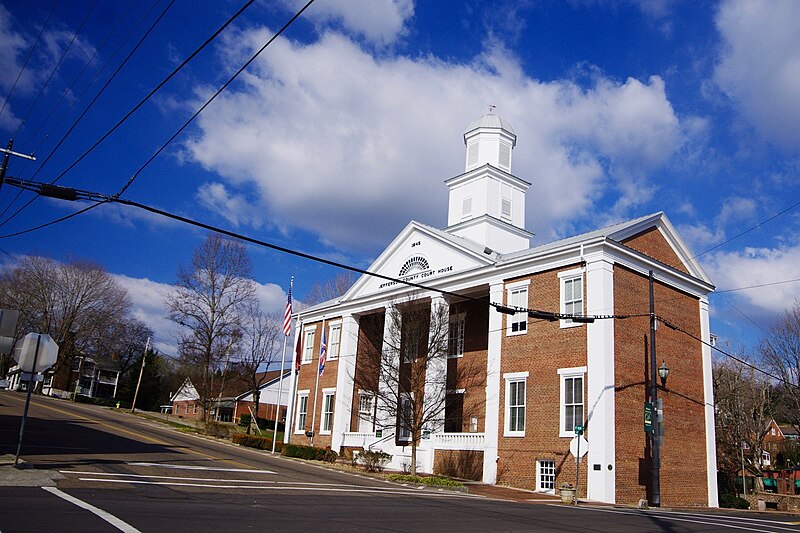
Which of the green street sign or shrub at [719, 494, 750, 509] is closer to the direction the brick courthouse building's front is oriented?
the green street sign

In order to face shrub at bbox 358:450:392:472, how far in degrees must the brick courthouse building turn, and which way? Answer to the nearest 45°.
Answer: approximately 45° to its right

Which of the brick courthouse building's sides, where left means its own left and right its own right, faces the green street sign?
left

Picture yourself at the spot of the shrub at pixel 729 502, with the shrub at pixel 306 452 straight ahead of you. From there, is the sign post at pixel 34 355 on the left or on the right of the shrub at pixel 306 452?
left

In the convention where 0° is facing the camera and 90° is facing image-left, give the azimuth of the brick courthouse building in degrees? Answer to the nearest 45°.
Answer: approximately 45°

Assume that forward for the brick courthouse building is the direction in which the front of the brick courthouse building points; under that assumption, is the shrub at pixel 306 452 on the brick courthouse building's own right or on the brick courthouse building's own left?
on the brick courthouse building's own right

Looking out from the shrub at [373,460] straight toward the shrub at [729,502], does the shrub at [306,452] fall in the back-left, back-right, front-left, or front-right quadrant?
back-left
